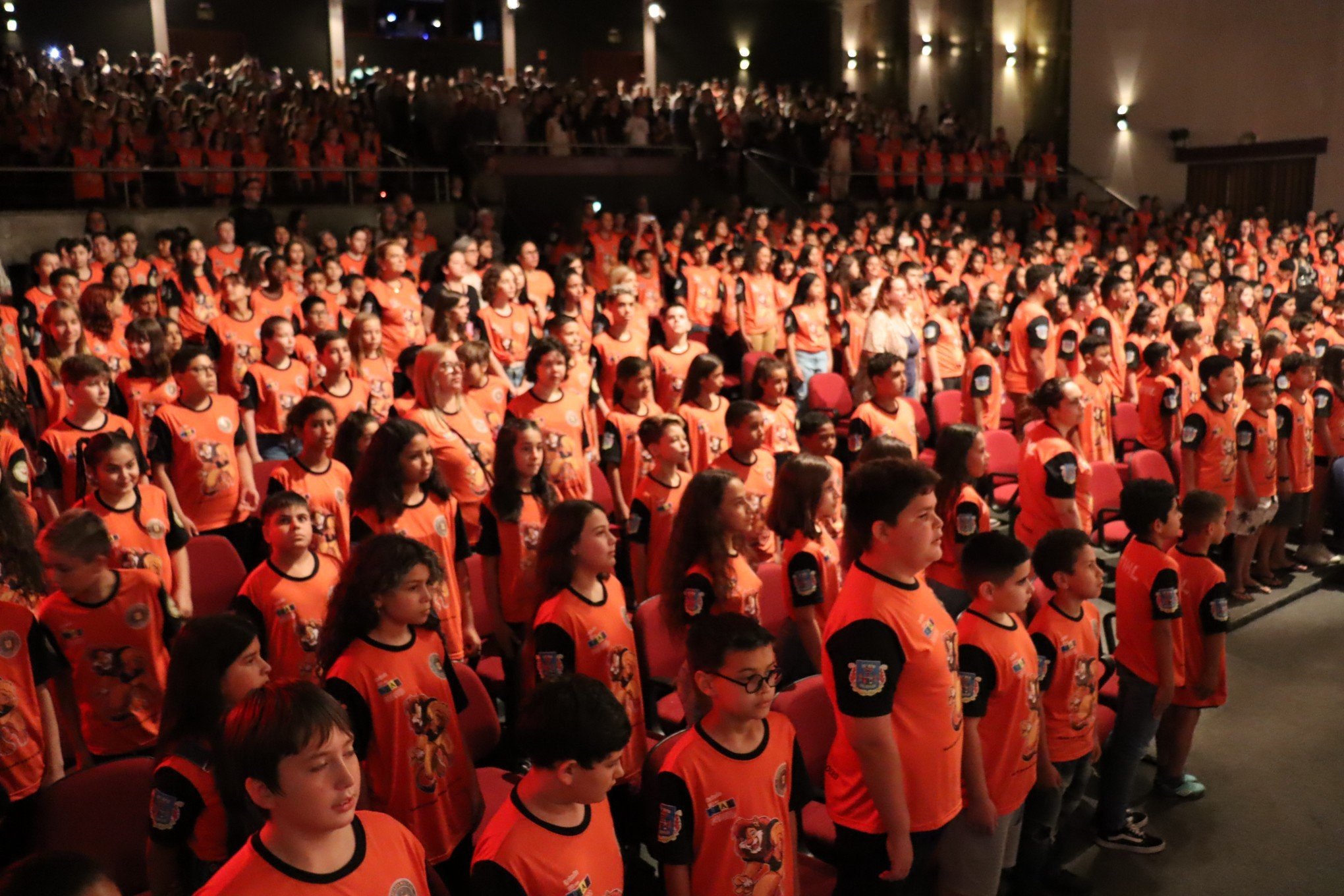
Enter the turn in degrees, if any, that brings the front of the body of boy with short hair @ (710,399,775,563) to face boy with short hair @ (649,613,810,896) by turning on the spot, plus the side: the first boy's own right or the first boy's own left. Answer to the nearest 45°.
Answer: approximately 45° to the first boy's own right

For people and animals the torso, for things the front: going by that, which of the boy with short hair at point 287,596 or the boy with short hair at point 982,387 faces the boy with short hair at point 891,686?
the boy with short hair at point 287,596

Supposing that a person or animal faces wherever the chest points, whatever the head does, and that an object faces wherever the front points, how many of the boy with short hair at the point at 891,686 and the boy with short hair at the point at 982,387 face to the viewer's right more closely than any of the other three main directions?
2

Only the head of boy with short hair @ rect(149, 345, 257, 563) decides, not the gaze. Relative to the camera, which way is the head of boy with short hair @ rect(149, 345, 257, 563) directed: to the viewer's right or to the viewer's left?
to the viewer's right

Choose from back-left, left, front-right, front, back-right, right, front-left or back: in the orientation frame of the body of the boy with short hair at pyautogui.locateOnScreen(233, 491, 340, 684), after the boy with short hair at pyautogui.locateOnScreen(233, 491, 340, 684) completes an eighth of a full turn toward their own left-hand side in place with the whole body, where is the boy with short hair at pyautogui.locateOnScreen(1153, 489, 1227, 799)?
front

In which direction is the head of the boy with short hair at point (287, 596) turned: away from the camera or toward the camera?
toward the camera

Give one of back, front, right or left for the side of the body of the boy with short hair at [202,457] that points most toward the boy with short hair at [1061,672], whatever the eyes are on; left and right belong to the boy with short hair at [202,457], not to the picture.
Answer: front

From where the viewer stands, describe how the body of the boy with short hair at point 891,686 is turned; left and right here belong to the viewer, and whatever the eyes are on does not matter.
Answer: facing to the right of the viewer

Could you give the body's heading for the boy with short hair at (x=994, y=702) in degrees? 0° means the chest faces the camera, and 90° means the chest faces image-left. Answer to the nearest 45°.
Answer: approximately 315°

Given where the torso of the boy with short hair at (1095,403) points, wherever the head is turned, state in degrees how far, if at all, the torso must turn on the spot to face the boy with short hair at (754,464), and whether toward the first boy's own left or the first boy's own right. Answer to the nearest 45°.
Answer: approximately 90° to the first boy's own right

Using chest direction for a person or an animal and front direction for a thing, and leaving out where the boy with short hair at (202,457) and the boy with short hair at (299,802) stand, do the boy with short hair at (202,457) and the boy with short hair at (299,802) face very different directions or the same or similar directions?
same or similar directions

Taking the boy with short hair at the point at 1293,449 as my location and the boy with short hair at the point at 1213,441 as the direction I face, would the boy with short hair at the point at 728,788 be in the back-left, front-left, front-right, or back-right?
front-left

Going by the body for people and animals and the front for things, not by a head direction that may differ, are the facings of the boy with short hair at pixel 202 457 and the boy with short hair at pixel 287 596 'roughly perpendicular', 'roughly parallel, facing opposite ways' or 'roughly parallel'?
roughly parallel

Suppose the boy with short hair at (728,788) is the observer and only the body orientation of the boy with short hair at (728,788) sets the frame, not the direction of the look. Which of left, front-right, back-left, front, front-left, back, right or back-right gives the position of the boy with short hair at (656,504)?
back-left

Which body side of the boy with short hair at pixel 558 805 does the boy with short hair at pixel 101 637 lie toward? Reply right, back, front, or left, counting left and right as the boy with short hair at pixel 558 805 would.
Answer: back

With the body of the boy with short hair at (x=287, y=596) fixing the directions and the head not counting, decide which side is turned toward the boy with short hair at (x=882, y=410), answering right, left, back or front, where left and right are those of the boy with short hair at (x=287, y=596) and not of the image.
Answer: left

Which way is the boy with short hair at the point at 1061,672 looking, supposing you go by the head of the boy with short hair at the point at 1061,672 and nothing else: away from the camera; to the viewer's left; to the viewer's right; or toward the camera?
to the viewer's right
